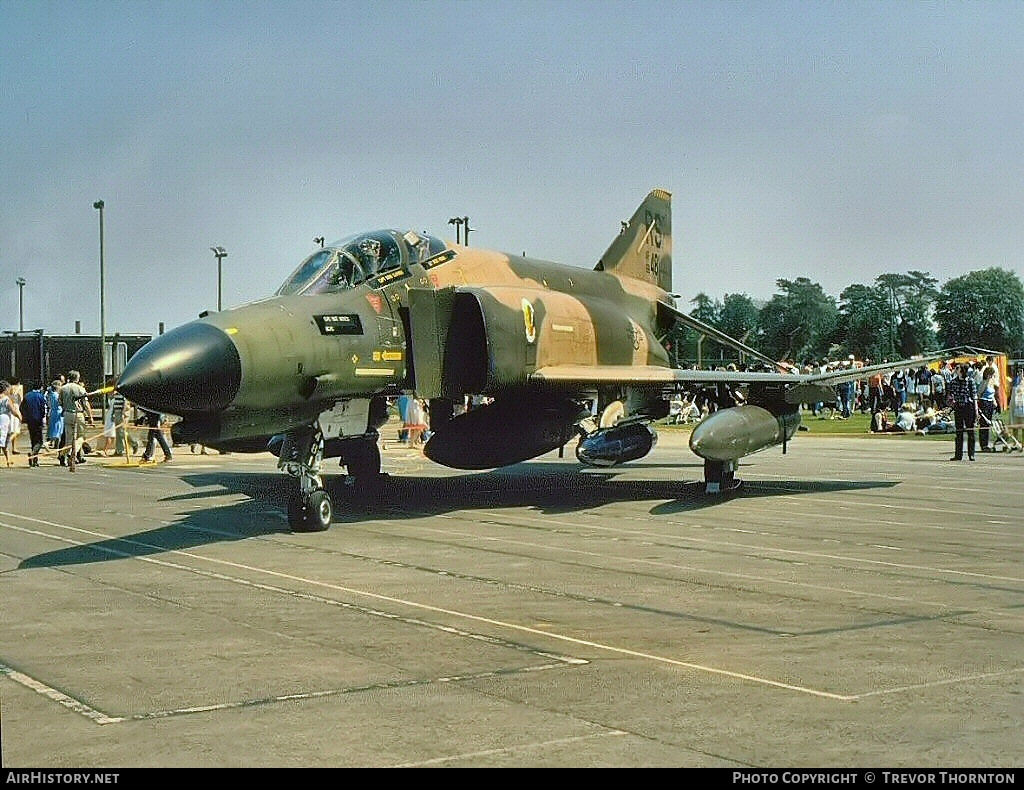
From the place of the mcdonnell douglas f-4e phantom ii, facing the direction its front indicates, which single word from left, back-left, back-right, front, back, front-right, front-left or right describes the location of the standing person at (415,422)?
back-right

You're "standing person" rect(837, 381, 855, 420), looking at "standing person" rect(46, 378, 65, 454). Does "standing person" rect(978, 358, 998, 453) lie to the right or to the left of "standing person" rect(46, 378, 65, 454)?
left

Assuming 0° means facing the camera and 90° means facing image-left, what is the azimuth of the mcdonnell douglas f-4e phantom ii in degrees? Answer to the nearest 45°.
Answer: approximately 45°

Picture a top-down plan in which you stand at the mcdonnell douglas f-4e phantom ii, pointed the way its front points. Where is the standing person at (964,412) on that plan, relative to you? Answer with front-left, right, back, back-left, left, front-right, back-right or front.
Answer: back

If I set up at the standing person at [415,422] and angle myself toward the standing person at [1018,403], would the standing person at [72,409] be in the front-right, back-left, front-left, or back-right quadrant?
back-right

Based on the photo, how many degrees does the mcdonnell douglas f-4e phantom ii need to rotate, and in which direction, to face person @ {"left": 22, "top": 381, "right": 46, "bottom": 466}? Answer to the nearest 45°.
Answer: approximately 90° to its right

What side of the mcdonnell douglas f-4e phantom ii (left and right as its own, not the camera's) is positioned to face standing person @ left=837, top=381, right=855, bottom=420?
back

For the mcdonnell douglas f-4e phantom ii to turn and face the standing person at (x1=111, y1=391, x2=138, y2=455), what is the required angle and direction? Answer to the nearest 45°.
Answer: approximately 90° to its right

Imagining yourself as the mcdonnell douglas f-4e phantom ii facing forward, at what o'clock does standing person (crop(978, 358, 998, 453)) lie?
The standing person is roughly at 6 o'clock from the mcdonnell douglas f-4e phantom ii.

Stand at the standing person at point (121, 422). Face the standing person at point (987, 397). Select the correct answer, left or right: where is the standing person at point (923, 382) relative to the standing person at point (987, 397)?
left
